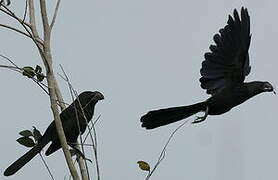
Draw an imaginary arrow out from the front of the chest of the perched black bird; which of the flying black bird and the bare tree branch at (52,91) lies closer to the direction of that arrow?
the flying black bird

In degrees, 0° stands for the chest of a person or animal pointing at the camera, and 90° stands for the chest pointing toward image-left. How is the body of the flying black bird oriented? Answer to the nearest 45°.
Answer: approximately 270°

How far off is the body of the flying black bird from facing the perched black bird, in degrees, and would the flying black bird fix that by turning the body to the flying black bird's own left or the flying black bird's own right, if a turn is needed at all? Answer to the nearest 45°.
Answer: approximately 135° to the flying black bird's own right

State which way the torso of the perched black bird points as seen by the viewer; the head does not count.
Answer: to the viewer's right

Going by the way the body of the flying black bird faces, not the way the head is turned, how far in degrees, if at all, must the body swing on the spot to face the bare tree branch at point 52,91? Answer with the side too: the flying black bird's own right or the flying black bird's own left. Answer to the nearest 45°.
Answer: approximately 135° to the flying black bird's own right

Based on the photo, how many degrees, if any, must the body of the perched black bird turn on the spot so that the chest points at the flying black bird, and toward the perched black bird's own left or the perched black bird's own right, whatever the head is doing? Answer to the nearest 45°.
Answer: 0° — it already faces it

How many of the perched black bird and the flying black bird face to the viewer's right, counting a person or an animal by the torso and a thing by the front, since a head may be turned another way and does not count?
2
